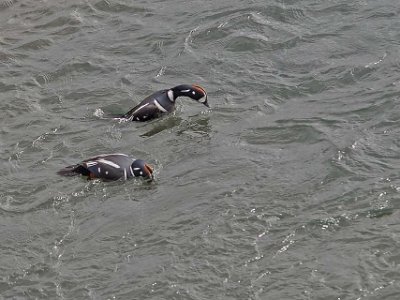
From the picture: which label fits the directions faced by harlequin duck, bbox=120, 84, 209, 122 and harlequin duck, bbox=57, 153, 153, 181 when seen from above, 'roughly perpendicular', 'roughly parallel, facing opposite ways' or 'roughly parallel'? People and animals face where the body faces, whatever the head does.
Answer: roughly parallel

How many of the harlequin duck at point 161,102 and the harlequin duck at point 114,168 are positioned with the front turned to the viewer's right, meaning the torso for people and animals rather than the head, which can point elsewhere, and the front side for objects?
2

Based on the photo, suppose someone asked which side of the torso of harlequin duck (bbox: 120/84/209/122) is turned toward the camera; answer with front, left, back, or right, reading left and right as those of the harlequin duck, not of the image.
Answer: right

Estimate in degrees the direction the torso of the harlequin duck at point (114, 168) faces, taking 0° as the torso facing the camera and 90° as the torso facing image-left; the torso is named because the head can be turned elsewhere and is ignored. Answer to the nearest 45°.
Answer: approximately 270°

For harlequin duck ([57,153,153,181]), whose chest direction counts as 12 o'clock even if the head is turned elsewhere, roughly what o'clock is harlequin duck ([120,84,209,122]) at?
harlequin duck ([120,84,209,122]) is roughly at 10 o'clock from harlequin duck ([57,153,153,181]).

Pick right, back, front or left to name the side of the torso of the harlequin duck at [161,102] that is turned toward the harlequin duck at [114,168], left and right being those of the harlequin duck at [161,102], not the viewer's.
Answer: right
